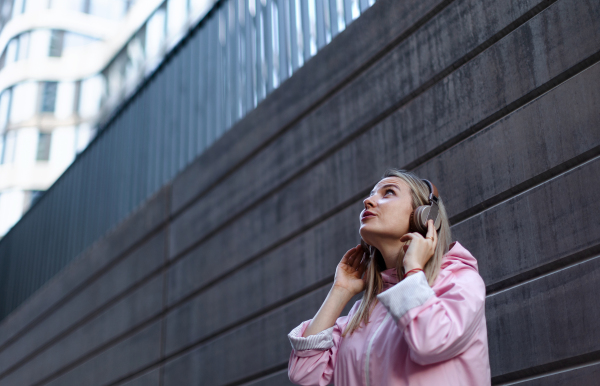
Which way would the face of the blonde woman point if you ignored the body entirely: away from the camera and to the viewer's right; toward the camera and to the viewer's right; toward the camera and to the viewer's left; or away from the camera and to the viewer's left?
toward the camera and to the viewer's left

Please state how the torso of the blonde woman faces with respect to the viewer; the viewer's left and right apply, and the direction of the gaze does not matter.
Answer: facing the viewer and to the left of the viewer

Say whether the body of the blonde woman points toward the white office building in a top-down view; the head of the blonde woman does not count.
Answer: no
